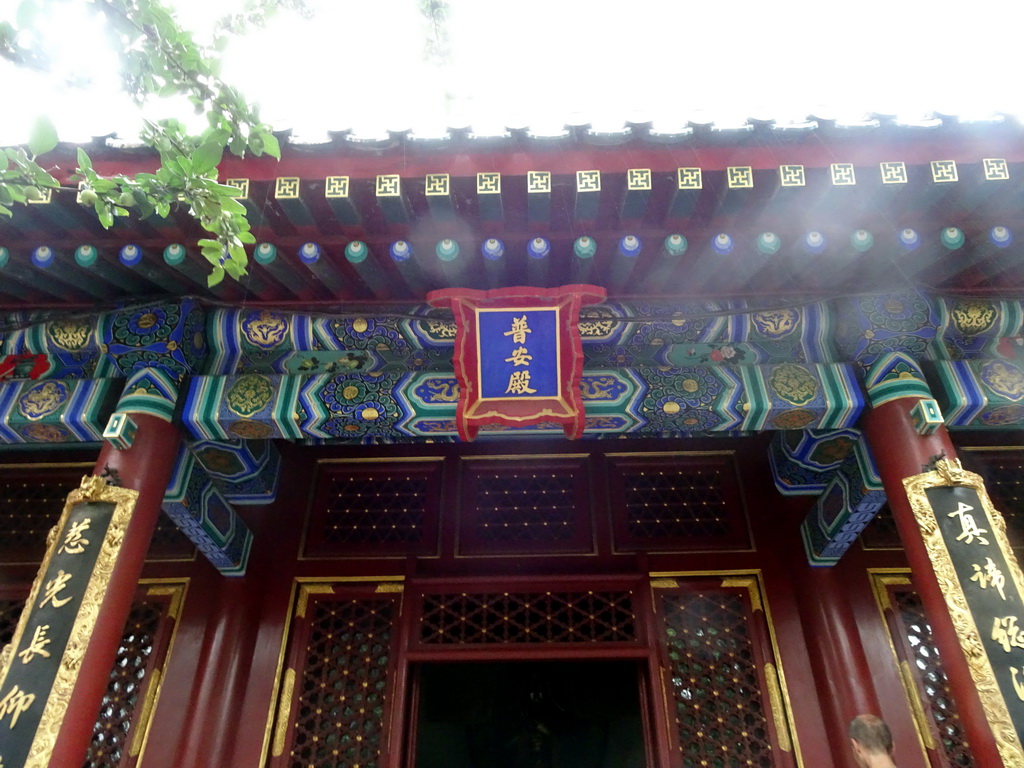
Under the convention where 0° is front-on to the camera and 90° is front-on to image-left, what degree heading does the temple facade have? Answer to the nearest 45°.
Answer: approximately 0°
